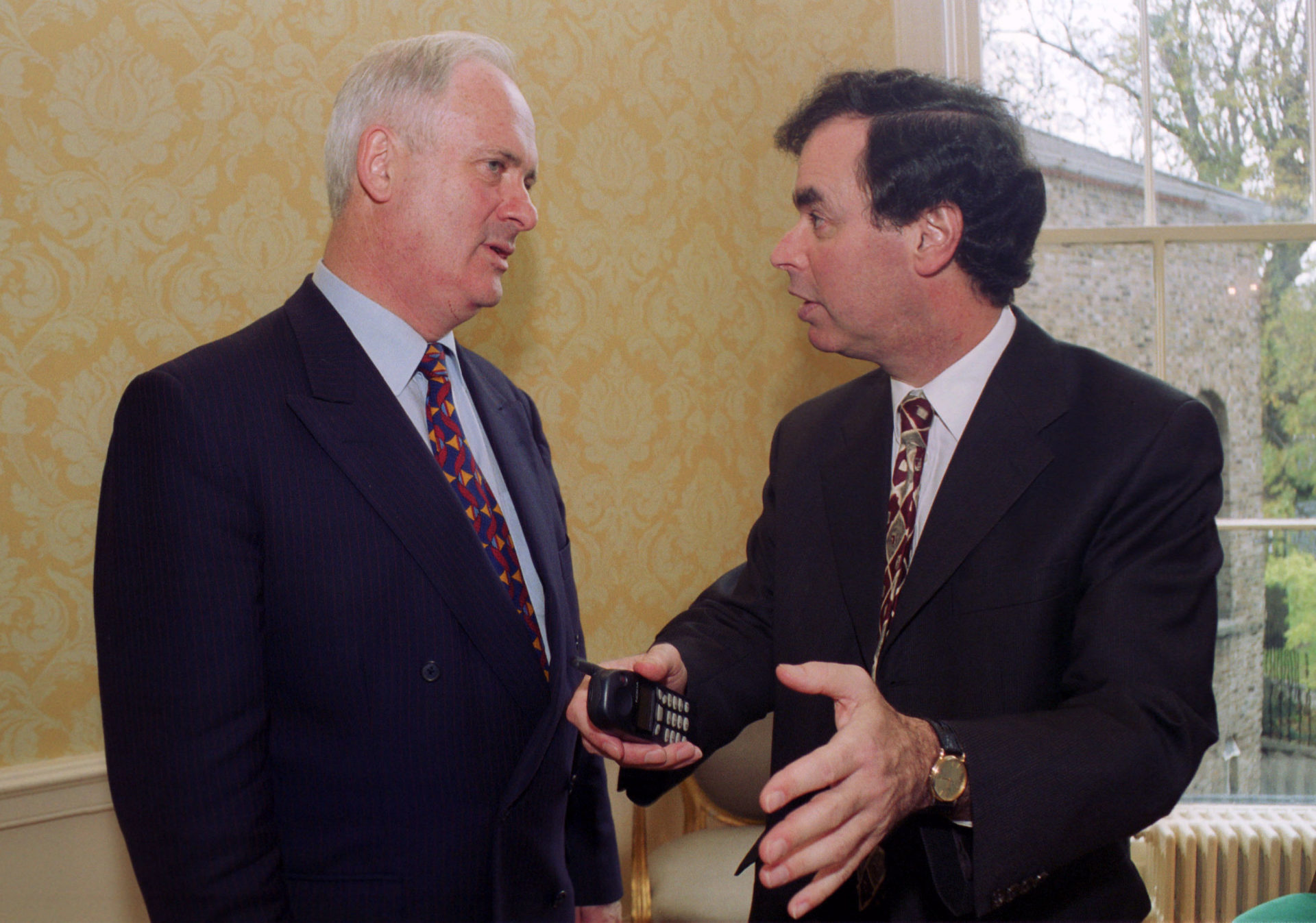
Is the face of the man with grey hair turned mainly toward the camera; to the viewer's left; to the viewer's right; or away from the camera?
to the viewer's right

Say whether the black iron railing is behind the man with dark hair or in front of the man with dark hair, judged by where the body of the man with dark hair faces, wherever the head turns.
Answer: behind

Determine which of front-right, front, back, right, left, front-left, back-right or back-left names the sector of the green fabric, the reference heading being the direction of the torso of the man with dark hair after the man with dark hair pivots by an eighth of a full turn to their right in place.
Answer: back-right

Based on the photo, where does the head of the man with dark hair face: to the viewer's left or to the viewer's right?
to the viewer's left

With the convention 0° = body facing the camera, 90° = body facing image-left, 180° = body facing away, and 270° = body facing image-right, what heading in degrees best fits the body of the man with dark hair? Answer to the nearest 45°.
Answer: approximately 45°

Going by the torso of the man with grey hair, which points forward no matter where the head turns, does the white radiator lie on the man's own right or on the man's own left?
on the man's own left

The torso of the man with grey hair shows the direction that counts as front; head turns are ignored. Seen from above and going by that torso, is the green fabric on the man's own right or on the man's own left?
on the man's own left

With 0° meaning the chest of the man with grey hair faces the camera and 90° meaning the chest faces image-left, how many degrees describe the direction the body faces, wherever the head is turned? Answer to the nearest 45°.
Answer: approximately 315°
